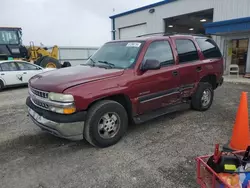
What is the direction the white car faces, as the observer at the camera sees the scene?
facing to the right of the viewer

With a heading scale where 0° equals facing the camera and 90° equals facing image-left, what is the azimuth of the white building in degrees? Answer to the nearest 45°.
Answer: approximately 45°

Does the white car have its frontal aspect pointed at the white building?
yes

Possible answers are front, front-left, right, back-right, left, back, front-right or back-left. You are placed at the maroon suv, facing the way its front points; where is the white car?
right

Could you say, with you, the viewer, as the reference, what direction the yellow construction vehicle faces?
facing to the right of the viewer

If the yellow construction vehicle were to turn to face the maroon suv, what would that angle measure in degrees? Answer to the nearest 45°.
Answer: approximately 90° to its right

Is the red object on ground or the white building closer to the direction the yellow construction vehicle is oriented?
the white building

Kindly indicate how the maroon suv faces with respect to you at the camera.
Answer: facing the viewer and to the left of the viewer

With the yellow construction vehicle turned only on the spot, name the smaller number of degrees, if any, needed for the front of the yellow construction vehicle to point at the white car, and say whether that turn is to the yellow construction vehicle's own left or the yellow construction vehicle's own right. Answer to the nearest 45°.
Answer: approximately 90° to the yellow construction vehicle's own right

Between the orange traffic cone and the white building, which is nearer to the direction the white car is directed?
the white building
